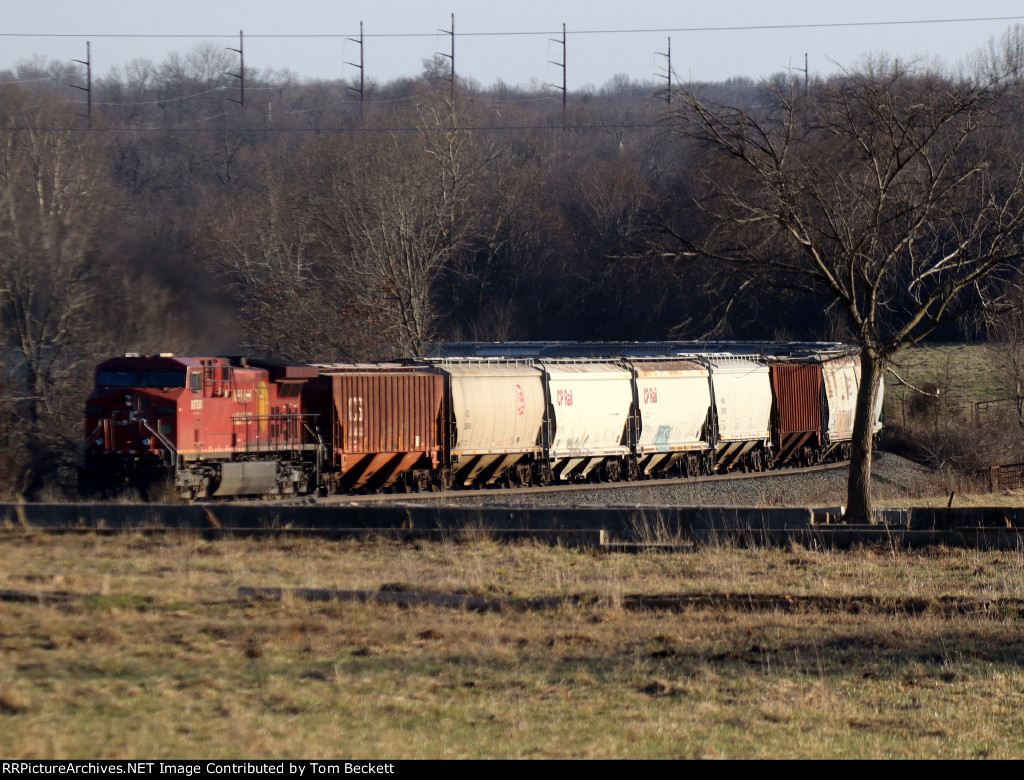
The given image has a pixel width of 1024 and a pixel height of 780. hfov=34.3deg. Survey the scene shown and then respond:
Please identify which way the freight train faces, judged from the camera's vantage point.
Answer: facing the viewer and to the left of the viewer

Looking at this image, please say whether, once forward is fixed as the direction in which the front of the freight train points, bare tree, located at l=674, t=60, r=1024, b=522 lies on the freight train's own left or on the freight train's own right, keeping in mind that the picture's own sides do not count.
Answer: on the freight train's own left

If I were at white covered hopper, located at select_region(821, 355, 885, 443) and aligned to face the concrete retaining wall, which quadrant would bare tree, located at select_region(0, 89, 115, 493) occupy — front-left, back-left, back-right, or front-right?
front-right

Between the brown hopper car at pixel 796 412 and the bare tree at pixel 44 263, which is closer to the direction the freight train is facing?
the bare tree

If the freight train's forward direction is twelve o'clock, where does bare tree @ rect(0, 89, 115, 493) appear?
The bare tree is roughly at 2 o'clock from the freight train.

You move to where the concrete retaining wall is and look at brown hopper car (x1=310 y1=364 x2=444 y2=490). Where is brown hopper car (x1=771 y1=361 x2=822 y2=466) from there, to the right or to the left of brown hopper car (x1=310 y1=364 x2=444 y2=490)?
right
